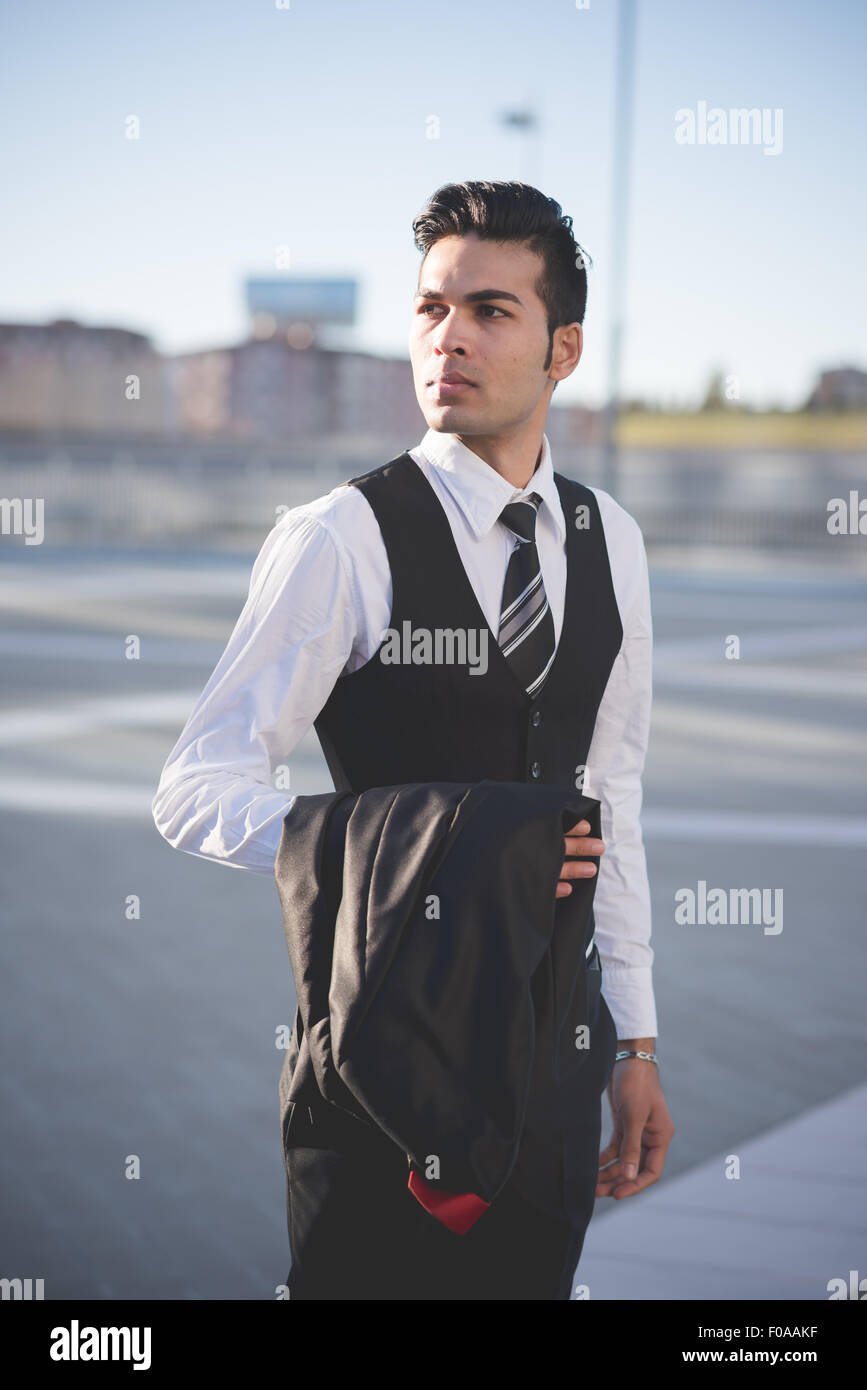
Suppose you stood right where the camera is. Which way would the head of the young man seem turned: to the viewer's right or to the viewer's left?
to the viewer's left

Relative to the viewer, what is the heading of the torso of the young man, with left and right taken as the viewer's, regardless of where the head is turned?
facing the viewer and to the right of the viewer
